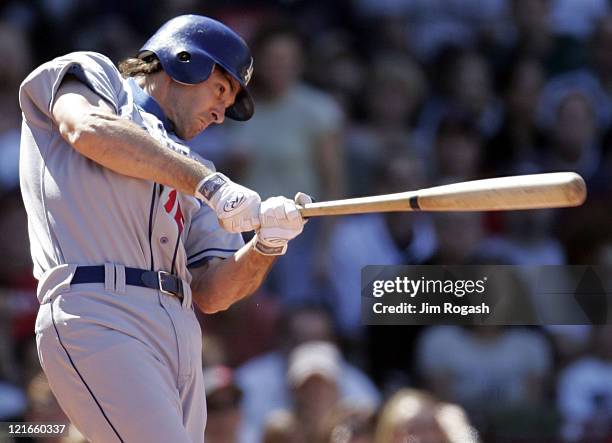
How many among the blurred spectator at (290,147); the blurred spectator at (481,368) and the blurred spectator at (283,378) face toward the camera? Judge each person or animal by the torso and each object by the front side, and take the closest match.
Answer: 3

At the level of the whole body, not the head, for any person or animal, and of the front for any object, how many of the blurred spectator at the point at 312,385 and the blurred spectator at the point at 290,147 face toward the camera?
2

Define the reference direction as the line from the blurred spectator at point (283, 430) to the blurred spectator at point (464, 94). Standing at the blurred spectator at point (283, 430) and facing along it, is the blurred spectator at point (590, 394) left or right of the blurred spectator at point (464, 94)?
right

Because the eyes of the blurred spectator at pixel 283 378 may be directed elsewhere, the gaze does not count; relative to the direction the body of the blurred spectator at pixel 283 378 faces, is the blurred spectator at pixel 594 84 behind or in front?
behind

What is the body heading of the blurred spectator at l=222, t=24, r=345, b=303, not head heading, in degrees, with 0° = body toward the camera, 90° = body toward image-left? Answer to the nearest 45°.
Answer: approximately 0°

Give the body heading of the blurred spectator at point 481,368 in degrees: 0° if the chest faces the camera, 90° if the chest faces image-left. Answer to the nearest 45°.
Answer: approximately 0°

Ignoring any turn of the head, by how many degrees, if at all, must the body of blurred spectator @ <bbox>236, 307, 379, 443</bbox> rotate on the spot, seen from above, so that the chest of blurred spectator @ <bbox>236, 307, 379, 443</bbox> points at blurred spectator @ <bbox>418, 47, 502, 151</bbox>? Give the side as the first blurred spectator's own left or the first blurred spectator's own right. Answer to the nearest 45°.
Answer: approximately 180°

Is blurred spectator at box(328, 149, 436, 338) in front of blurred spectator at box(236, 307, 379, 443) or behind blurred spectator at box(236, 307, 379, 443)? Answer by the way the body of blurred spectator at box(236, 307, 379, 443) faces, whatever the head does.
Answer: behind

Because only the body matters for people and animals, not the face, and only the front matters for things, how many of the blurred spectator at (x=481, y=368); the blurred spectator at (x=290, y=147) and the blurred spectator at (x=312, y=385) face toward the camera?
3

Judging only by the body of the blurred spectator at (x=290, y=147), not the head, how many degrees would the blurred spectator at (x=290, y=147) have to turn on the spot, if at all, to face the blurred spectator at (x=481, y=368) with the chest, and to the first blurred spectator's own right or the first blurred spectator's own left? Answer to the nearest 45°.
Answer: approximately 45° to the first blurred spectator's own left

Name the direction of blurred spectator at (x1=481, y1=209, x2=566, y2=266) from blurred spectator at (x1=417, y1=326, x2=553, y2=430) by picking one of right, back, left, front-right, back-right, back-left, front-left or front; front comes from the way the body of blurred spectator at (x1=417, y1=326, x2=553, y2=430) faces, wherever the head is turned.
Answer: back
